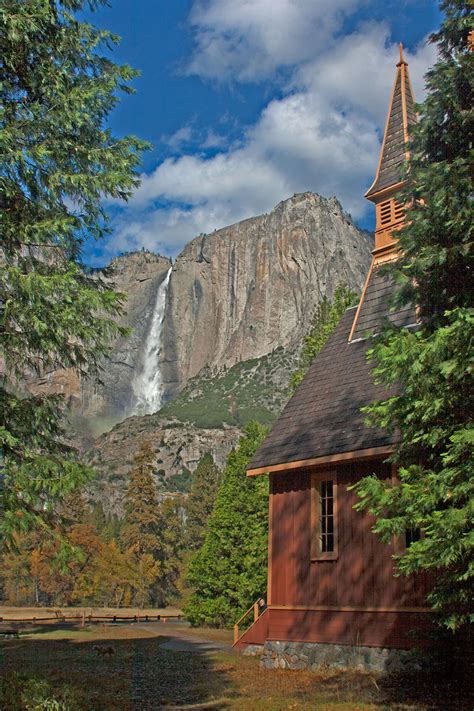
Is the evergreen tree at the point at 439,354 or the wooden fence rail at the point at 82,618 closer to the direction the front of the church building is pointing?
the wooden fence rail

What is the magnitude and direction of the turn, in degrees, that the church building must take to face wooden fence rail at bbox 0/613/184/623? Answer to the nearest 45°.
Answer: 0° — it already faces it

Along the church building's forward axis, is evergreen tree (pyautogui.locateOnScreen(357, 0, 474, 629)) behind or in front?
behind

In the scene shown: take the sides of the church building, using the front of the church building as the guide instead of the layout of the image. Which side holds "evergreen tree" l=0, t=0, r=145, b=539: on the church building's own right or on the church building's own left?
on the church building's own left
